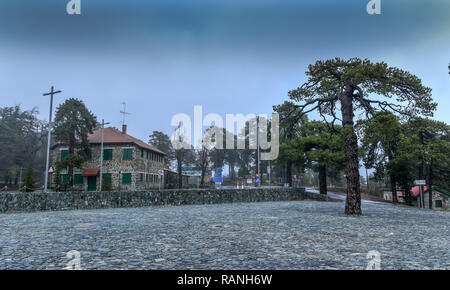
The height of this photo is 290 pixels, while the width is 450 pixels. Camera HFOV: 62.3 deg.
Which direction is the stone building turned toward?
toward the camera

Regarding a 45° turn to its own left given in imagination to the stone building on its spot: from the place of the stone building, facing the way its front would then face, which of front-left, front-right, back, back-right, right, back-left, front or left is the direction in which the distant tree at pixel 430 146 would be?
front

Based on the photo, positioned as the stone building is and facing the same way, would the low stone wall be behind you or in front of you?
in front

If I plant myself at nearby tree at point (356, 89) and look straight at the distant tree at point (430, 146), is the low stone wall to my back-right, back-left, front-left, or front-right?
back-left
